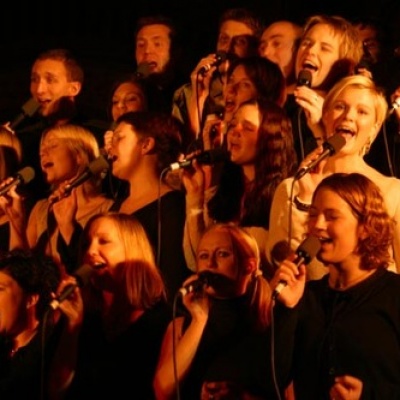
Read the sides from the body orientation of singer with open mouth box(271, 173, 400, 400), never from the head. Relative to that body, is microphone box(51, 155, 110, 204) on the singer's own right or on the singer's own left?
on the singer's own right

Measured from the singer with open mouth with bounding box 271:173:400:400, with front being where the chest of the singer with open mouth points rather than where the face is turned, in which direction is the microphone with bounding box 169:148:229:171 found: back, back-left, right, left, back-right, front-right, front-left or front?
right

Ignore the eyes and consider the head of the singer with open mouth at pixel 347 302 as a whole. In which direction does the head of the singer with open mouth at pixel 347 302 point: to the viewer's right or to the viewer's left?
to the viewer's left

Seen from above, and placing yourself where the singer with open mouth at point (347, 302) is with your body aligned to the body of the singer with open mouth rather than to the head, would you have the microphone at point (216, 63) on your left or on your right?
on your right

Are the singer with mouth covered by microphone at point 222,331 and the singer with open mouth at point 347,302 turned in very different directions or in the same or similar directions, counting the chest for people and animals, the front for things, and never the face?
same or similar directions

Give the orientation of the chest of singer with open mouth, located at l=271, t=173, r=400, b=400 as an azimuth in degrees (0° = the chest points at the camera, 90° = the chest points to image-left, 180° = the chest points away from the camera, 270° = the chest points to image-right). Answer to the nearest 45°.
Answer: approximately 45°

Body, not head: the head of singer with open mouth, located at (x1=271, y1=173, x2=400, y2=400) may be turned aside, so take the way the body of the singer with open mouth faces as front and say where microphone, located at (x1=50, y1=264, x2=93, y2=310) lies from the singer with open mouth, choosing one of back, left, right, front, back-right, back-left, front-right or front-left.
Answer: front-right

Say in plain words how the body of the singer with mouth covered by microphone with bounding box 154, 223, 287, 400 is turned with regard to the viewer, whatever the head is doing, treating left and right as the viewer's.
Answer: facing the viewer and to the left of the viewer

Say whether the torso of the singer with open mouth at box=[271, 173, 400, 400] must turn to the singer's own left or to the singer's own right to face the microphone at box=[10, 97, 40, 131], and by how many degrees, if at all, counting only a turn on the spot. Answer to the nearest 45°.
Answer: approximately 90° to the singer's own right

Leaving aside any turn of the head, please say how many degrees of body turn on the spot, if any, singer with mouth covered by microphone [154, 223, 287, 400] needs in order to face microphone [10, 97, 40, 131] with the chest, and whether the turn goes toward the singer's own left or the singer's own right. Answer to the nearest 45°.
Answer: approximately 90° to the singer's own right

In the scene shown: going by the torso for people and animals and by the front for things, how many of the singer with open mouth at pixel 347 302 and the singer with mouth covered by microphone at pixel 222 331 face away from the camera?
0
